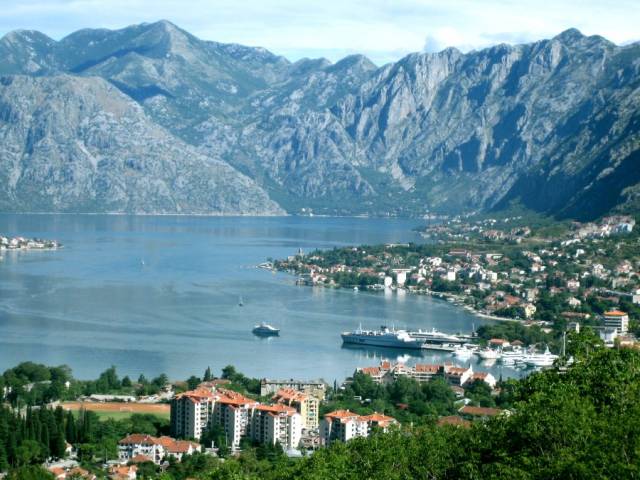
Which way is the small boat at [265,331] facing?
to the viewer's left

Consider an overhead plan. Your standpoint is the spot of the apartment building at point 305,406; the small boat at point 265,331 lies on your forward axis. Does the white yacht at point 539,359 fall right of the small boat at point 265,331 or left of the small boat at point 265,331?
right

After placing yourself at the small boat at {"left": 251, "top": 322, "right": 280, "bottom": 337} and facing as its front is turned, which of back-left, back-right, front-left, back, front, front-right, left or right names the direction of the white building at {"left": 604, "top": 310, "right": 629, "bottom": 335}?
back

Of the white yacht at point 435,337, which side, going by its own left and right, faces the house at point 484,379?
right

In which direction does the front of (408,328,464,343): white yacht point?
to the viewer's right

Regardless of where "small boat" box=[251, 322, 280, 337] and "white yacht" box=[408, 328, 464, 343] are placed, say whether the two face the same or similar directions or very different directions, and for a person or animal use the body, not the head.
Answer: very different directions

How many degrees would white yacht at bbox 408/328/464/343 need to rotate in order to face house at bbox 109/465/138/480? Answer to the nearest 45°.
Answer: approximately 90° to its right

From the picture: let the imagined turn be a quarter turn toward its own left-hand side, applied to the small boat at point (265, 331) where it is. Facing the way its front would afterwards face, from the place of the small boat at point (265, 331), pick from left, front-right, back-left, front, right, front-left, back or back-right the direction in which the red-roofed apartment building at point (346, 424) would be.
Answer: back

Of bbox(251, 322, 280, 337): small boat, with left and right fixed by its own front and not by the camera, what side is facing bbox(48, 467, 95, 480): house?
left

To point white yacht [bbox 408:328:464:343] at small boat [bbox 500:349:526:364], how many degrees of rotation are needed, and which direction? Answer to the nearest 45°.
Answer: approximately 45° to its right
